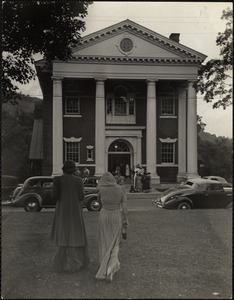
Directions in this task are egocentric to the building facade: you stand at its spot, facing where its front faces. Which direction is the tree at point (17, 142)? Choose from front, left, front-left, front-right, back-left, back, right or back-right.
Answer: right

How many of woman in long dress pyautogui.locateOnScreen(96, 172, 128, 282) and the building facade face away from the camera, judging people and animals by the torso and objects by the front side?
1

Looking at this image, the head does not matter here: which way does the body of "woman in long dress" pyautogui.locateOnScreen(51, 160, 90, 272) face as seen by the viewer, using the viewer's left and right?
facing away from the viewer

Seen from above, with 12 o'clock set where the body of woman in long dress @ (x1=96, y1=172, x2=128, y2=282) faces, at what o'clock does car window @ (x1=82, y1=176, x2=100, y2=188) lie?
The car window is roughly at 11 o'clock from the woman in long dress.

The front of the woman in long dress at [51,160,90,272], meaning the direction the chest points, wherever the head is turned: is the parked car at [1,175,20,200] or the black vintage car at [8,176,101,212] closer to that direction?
the black vintage car

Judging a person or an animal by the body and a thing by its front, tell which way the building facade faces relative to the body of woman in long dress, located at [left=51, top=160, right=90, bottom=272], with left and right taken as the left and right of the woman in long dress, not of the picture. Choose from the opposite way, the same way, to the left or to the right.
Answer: the opposite way

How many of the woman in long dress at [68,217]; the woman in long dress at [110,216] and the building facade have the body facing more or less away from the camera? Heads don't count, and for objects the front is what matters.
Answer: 2

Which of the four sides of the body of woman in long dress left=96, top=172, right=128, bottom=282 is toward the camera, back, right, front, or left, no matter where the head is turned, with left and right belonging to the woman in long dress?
back

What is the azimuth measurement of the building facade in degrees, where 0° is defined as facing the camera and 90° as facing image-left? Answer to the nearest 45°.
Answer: approximately 0°

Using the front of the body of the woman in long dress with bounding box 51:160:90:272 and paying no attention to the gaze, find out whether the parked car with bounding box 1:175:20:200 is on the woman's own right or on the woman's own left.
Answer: on the woman's own left
